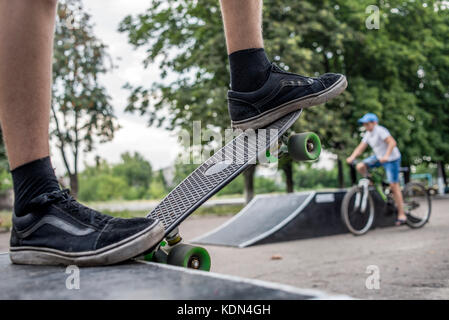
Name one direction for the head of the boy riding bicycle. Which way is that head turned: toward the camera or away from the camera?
toward the camera

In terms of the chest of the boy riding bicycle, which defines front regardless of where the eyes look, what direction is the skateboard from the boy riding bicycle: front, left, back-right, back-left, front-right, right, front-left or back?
front-left

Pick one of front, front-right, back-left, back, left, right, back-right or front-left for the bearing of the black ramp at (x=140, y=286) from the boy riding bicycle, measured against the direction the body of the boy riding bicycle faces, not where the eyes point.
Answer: front-left

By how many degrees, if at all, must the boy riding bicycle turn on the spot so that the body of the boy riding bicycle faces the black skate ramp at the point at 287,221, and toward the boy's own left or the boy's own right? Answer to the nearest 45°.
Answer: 0° — they already face it

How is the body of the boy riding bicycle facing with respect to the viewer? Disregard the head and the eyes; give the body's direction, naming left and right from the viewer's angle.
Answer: facing the viewer and to the left of the viewer

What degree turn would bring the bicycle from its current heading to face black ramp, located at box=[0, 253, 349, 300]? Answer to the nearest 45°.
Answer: approximately 45° to its left

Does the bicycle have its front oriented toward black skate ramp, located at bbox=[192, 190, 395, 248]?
yes

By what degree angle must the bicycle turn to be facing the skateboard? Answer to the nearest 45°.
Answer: approximately 45° to its left
